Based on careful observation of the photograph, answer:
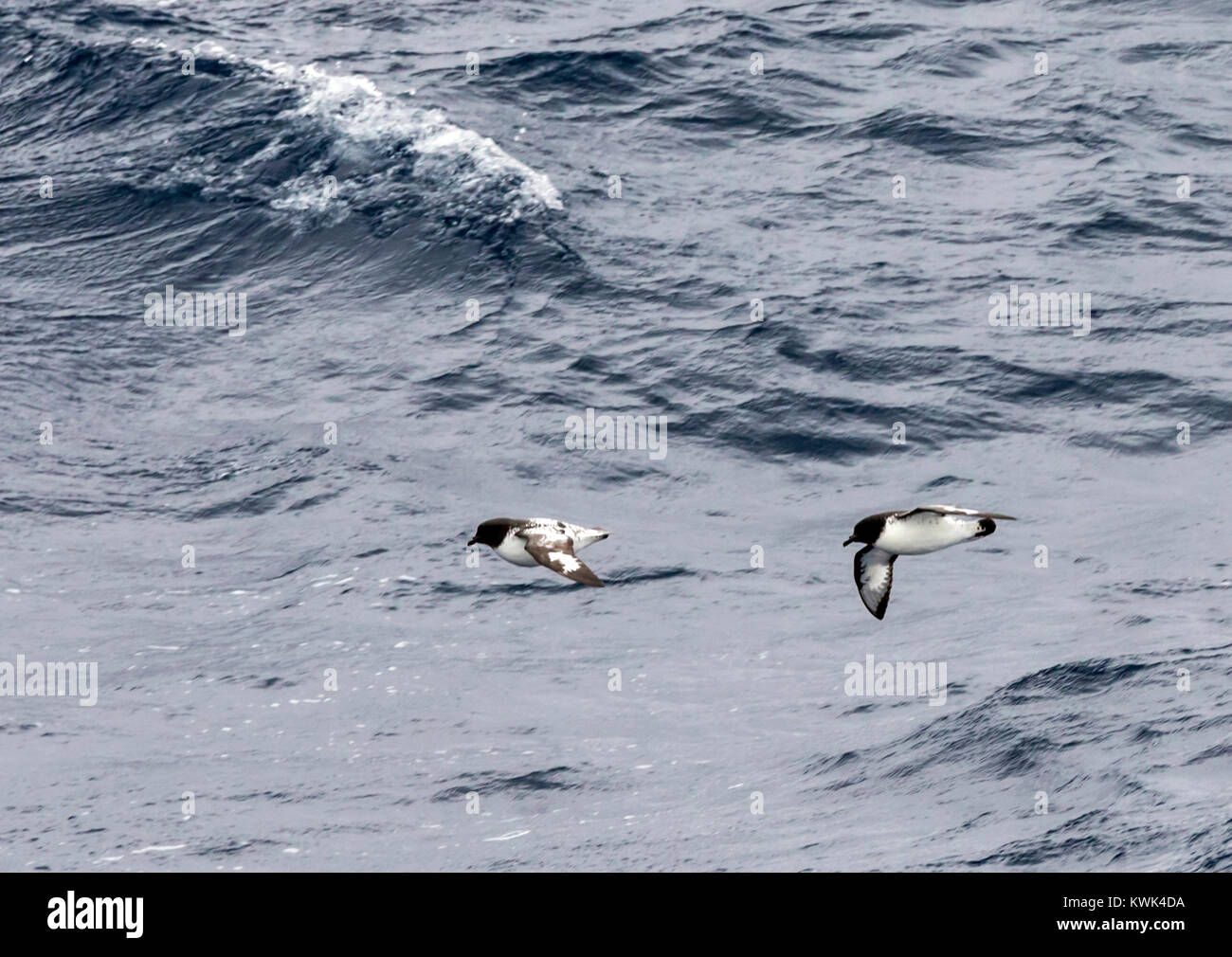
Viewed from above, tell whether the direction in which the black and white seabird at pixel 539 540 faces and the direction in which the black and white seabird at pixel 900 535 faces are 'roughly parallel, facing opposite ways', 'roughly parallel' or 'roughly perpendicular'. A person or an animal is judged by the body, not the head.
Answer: roughly parallel

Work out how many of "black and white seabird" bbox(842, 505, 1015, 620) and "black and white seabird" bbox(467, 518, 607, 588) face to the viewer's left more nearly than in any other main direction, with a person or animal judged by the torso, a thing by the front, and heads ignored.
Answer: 2

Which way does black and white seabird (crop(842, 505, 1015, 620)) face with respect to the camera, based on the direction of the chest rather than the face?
to the viewer's left

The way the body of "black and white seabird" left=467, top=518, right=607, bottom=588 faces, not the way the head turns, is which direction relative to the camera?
to the viewer's left

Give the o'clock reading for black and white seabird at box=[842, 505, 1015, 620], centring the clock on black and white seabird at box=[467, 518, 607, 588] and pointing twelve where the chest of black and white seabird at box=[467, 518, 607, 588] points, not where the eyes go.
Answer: black and white seabird at box=[842, 505, 1015, 620] is roughly at 6 o'clock from black and white seabird at box=[467, 518, 607, 588].

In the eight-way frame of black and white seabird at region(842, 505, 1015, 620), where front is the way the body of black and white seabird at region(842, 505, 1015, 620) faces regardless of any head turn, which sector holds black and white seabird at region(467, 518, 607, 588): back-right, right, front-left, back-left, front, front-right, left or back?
front
